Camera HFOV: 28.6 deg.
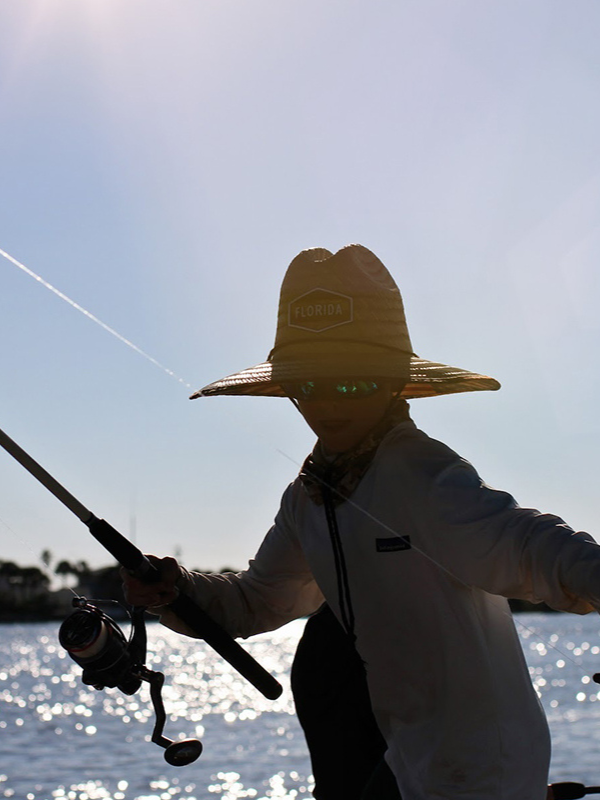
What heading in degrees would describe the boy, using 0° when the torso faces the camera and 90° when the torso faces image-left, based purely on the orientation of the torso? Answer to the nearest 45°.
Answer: approximately 45°
